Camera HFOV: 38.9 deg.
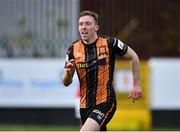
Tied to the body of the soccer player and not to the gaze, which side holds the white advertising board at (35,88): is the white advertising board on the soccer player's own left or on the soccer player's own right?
on the soccer player's own right

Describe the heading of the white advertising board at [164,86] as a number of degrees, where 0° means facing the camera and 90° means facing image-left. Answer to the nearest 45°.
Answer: approximately 0°

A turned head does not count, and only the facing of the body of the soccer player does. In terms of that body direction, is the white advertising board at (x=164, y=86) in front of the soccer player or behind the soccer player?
behind

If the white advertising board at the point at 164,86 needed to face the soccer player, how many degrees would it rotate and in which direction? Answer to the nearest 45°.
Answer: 0° — it already faces them

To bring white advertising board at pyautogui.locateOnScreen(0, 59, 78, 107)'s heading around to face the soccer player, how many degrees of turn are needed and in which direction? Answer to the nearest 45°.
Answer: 0° — it already faces them

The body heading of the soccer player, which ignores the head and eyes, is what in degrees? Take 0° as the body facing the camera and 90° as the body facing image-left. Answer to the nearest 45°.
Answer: approximately 45°

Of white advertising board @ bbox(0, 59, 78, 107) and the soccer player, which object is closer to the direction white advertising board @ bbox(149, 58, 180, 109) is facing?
the soccer player

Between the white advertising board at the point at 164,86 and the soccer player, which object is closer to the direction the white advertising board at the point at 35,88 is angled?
the soccer player

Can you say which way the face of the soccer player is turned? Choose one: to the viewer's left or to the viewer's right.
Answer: to the viewer's left

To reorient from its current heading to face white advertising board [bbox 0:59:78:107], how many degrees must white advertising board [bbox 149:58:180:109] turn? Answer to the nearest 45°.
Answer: approximately 90° to its right
